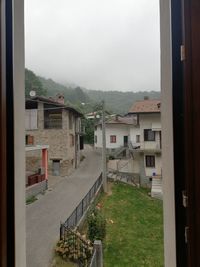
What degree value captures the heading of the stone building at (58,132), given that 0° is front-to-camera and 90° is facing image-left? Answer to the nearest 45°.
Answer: approximately 0°

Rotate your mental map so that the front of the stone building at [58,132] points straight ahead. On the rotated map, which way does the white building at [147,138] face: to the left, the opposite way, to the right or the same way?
the same way

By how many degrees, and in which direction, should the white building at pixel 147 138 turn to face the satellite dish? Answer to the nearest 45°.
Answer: approximately 45° to its right

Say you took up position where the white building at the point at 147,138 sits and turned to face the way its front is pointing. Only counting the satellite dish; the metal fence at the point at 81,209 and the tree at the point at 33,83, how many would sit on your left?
0

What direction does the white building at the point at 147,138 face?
toward the camera

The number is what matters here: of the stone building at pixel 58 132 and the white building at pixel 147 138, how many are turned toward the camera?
2
